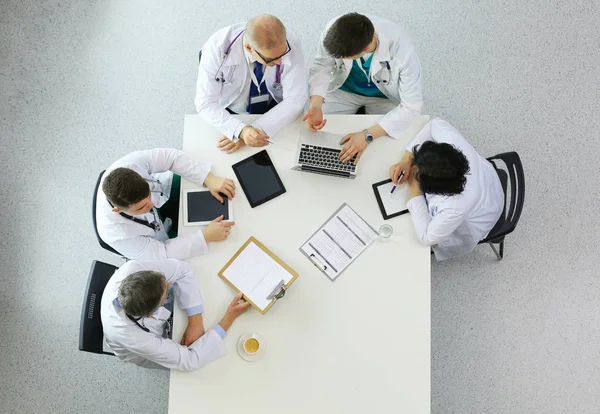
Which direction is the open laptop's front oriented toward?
away from the camera

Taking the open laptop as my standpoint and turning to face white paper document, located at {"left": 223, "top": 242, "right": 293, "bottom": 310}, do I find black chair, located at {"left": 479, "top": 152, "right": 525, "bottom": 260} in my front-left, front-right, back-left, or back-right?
back-left

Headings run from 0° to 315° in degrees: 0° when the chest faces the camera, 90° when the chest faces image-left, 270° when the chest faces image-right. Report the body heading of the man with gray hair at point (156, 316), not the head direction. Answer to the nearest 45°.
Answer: approximately 270°

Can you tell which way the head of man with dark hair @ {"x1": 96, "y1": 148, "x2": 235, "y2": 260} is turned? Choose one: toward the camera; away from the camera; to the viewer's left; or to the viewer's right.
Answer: to the viewer's right

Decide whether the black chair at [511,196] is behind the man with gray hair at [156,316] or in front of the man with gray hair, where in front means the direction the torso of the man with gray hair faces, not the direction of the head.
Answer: in front

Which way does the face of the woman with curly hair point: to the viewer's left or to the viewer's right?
to the viewer's left

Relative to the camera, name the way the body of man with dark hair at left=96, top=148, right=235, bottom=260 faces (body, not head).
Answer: to the viewer's right

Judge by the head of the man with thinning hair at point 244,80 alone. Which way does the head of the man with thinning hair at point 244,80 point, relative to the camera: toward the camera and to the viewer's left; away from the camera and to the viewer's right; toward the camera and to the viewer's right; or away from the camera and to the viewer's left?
toward the camera and to the viewer's right
